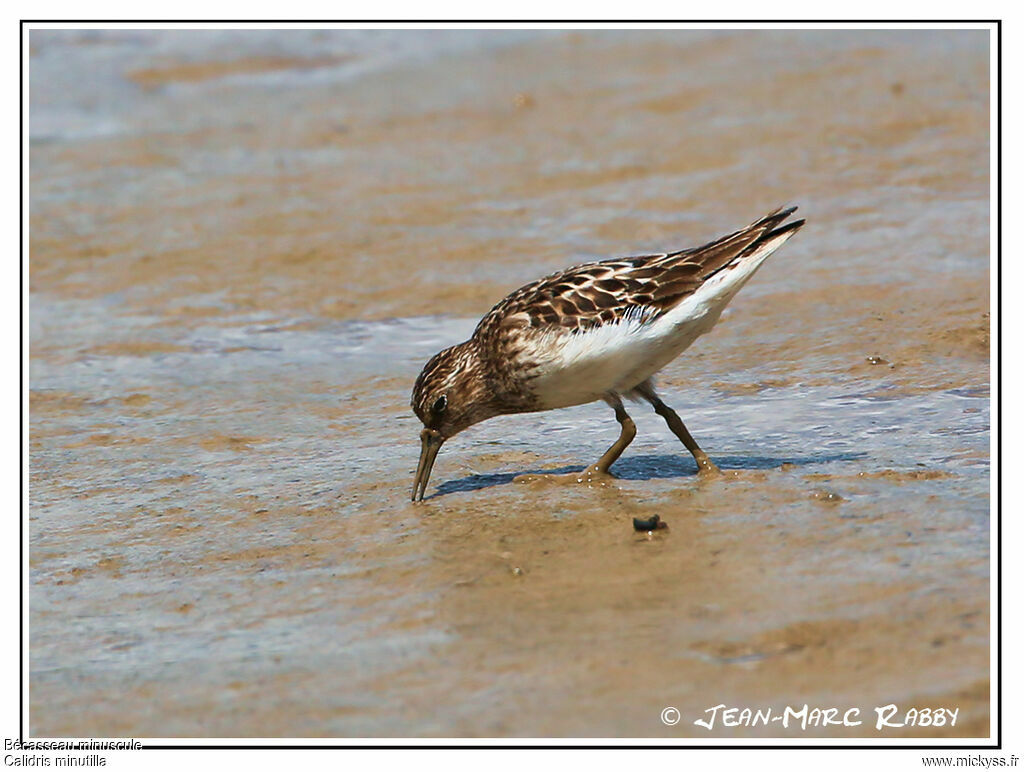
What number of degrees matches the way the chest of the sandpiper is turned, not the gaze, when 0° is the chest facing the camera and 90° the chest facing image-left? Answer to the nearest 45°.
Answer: approximately 90°
